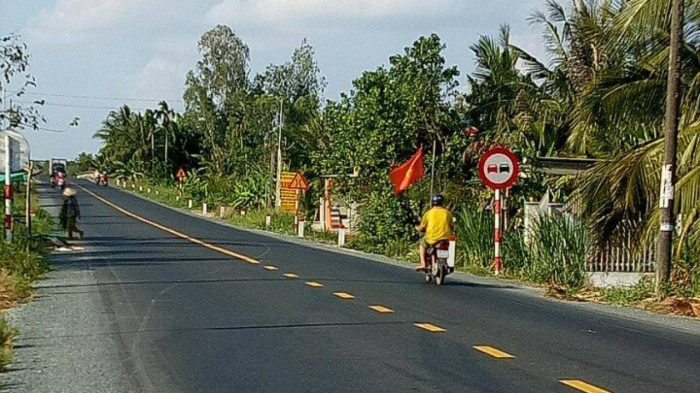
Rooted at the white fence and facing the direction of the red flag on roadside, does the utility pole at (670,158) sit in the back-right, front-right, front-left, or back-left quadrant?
back-left

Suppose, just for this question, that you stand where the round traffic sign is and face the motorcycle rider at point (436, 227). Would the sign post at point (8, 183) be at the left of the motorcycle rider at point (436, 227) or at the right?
right

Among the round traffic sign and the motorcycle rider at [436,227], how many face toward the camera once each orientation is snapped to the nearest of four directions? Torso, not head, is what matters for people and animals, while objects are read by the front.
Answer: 1

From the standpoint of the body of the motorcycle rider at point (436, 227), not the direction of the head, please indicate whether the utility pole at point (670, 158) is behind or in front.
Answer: behind

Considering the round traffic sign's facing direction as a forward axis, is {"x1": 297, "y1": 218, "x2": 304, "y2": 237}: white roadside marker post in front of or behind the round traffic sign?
behind

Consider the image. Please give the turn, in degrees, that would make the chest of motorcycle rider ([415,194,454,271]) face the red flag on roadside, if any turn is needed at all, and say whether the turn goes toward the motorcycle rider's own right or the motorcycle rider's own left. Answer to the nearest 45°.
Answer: approximately 45° to the motorcycle rider's own right

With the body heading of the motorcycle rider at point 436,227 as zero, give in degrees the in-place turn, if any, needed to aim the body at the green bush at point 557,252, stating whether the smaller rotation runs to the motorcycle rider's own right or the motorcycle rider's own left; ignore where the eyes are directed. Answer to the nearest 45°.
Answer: approximately 90° to the motorcycle rider's own right

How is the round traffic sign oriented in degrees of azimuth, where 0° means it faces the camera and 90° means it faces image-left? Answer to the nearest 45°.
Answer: approximately 0°

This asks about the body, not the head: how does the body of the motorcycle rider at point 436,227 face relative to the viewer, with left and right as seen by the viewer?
facing away from the viewer and to the left of the viewer
